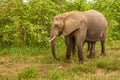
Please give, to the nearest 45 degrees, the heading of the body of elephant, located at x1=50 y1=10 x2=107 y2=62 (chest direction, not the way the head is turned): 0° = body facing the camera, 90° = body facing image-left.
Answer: approximately 45°
